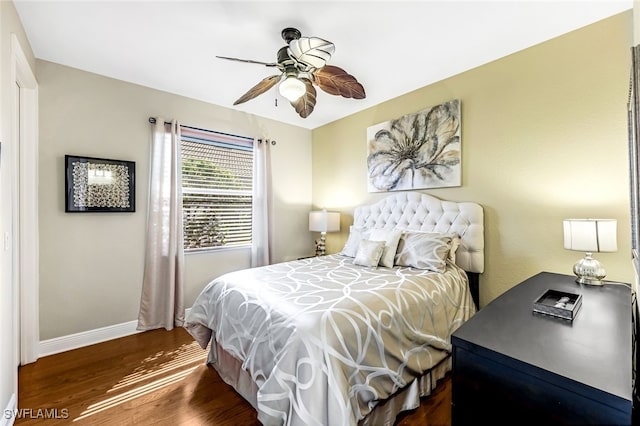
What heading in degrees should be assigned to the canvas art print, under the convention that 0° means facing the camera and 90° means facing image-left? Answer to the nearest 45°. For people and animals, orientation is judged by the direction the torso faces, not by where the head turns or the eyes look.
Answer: approximately 45°

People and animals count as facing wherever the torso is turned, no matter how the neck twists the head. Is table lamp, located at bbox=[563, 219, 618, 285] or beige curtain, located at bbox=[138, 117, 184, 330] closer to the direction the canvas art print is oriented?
the beige curtain

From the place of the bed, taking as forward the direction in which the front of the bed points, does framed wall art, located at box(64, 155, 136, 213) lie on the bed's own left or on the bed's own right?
on the bed's own right

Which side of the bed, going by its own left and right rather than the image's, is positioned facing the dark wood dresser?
left

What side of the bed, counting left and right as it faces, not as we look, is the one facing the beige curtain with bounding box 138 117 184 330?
right
